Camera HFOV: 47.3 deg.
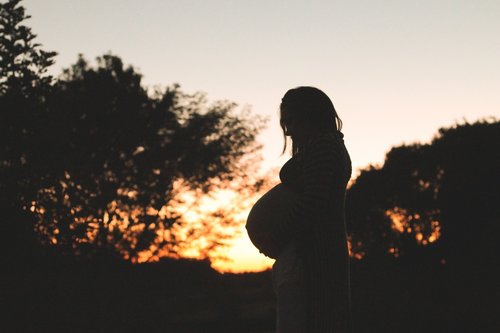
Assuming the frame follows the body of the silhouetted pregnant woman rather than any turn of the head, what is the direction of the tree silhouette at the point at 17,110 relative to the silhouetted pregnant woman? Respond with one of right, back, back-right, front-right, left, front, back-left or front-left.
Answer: front-right

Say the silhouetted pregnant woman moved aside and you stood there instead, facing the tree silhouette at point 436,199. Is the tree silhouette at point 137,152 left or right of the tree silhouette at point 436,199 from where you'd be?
left

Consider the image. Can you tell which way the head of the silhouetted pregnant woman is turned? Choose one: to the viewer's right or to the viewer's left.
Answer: to the viewer's left

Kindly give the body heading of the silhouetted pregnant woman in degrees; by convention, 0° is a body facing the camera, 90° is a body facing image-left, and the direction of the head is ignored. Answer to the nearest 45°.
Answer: approximately 90°
